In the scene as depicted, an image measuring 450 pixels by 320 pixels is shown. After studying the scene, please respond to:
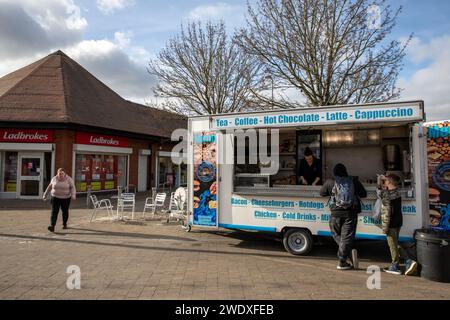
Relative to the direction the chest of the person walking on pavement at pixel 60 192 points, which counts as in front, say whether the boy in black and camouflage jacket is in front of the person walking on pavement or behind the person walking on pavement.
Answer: in front

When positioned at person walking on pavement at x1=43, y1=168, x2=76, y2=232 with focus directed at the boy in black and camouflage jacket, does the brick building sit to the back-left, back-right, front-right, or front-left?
back-left

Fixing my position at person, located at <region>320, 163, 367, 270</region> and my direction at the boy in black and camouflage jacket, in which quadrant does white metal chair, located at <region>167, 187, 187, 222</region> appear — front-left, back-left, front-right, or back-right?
back-left

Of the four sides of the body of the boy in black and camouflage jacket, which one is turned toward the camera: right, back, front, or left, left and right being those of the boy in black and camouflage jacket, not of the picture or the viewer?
left

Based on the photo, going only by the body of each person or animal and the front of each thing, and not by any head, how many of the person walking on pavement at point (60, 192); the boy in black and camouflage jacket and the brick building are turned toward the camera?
2

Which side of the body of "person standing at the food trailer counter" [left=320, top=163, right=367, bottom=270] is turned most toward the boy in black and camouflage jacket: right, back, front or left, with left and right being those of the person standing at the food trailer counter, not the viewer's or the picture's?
right

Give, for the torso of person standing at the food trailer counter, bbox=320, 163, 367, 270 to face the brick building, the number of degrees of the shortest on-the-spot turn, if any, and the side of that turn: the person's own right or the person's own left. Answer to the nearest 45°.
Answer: approximately 45° to the person's own left

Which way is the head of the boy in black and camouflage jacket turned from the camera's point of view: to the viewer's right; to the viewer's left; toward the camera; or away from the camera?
to the viewer's left

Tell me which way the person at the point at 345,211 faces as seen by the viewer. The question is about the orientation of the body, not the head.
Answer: away from the camera

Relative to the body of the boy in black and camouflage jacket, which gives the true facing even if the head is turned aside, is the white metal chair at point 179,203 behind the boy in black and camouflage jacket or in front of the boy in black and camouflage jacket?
in front

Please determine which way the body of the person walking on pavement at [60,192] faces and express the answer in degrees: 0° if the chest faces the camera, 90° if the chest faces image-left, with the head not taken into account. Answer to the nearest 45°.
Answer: approximately 0°

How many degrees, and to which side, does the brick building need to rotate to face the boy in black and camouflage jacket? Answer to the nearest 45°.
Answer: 0° — it already faces them
